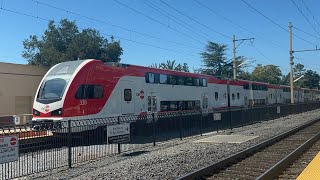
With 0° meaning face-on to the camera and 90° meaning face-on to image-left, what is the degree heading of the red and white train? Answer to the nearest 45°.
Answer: approximately 45°

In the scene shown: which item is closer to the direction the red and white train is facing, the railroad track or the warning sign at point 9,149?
the warning sign
